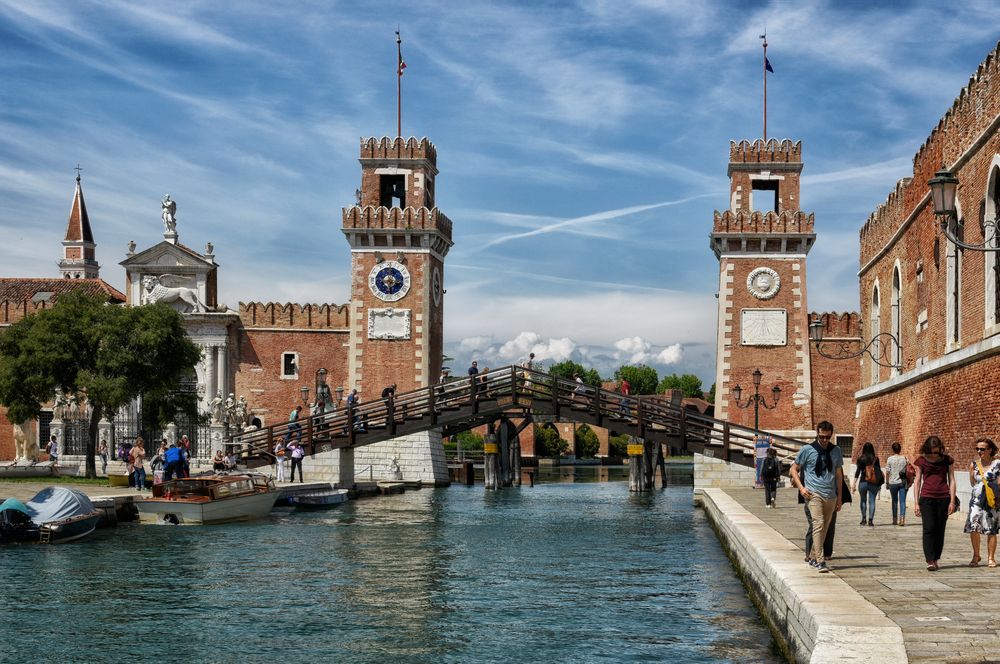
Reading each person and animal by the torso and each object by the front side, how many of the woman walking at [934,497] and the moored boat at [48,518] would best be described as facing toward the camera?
1

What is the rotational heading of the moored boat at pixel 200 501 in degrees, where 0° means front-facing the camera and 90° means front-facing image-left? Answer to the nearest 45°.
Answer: approximately 225°

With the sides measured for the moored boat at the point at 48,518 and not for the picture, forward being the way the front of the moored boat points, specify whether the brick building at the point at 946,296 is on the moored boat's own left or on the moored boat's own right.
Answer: on the moored boat's own right

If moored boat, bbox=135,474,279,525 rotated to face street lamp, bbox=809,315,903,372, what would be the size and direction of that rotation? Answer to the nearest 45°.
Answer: approximately 45° to its right

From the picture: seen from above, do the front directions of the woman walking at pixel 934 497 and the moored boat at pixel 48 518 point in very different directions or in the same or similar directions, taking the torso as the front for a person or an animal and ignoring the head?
very different directions

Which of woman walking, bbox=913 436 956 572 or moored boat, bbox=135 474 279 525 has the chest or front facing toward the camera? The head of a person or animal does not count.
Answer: the woman walking

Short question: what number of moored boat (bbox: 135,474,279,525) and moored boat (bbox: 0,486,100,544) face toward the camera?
0

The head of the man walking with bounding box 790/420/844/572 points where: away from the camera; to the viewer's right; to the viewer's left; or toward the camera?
toward the camera

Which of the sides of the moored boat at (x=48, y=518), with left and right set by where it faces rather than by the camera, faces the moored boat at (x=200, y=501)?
front

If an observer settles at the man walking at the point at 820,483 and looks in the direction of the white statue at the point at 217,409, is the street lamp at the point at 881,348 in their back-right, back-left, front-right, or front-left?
front-right

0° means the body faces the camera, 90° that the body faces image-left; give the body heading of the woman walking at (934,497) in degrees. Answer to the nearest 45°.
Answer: approximately 0°

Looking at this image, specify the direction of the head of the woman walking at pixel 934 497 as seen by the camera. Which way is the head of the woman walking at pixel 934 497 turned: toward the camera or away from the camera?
toward the camera

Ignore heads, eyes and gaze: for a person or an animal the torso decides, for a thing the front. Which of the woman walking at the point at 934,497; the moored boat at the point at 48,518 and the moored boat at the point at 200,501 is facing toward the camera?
the woman walking

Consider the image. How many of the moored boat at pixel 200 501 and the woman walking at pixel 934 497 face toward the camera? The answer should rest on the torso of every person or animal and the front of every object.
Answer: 1
